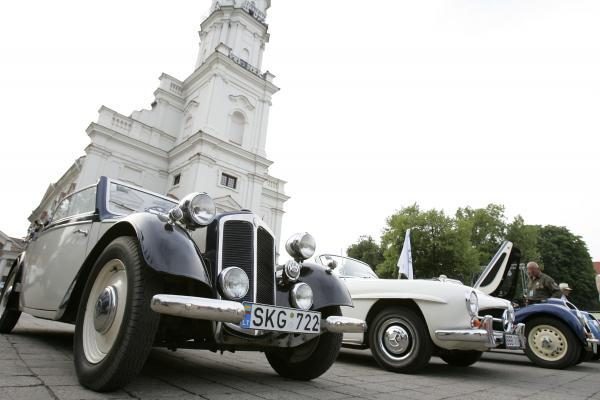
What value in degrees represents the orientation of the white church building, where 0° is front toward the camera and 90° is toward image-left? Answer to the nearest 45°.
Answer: approximately 315°

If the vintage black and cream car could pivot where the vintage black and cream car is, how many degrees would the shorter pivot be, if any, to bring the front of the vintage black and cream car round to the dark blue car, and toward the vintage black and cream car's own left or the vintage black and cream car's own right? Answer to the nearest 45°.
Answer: approximately 45° to the vintage black and cream car's own left

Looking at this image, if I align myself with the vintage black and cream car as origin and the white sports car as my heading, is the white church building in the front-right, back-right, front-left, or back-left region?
front-left

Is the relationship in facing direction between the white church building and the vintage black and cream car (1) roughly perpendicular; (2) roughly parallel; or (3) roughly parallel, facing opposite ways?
roughly parallel

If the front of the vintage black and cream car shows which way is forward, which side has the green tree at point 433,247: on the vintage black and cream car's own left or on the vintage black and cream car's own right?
on the vintage black and cream car's own left

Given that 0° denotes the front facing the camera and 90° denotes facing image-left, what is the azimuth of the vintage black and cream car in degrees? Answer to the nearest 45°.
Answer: approximately 315°

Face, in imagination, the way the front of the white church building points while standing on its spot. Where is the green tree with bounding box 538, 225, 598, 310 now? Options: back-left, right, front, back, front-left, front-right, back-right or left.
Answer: front-left

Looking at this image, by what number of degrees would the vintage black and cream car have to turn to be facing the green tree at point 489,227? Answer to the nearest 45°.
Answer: approximately 90° to its left

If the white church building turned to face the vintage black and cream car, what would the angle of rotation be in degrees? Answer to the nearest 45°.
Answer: approximately 45° to its right

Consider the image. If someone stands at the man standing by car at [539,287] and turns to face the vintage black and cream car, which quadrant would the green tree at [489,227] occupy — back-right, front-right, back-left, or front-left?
back-right

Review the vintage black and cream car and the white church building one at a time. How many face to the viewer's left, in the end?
0

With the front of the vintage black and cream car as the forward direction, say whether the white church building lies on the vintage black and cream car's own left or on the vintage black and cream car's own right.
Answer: on the vintage black and cream car's own left

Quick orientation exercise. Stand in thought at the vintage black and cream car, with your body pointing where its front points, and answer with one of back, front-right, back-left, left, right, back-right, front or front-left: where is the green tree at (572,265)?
left
